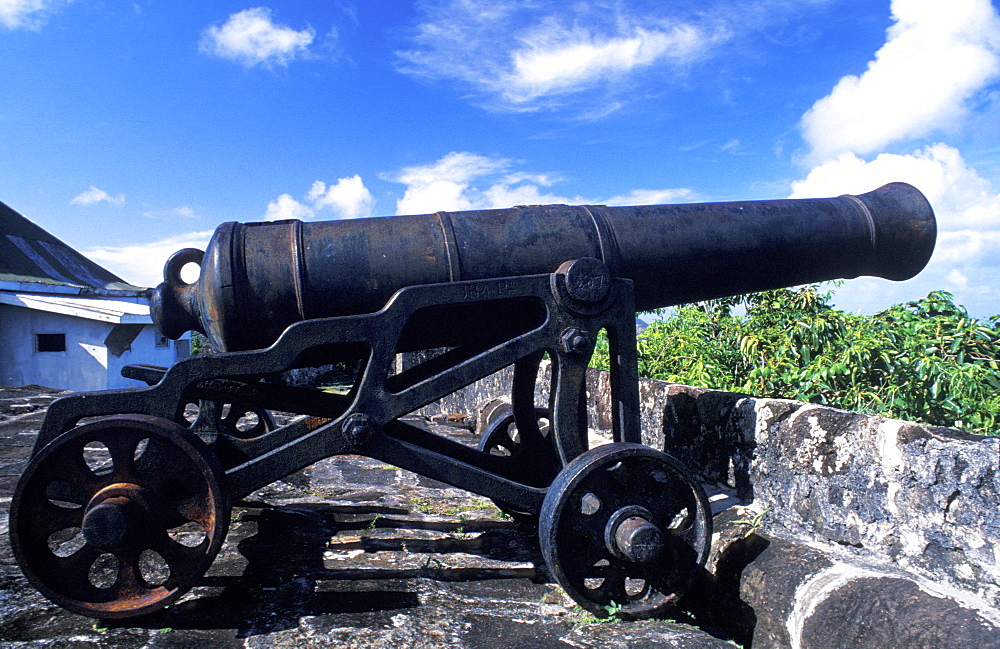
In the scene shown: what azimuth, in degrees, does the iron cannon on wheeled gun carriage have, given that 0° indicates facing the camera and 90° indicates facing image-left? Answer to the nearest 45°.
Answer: approximately 270°
